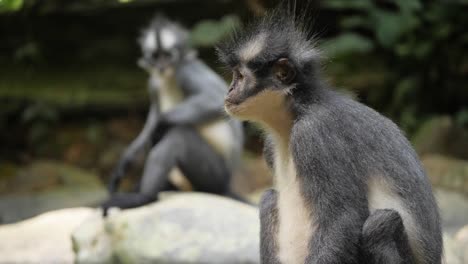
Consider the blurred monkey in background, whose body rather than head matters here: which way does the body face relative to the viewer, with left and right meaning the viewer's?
facing the viewer and to the left of the viewer

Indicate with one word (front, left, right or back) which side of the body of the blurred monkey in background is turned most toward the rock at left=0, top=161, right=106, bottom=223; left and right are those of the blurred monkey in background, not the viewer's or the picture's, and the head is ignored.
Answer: right

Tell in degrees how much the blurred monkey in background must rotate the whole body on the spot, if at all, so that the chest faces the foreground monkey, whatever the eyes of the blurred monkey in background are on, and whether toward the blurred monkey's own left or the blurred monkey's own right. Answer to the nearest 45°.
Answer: approximately 45° to the blurred monkey's own left

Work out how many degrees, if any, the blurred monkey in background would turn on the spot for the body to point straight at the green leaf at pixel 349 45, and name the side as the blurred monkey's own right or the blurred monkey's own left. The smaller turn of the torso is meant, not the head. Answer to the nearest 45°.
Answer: approximately 135° to the blurred monkey's own left

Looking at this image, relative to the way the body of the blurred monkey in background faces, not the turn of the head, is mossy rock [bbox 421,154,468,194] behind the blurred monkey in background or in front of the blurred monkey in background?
behind

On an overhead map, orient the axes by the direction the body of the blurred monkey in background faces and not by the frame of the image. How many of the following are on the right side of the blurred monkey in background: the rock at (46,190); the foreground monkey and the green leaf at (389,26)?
1
